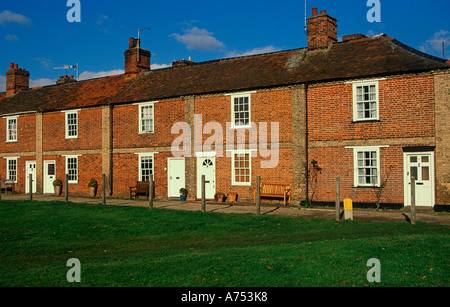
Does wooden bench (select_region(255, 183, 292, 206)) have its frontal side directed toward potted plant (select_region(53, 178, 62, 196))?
no

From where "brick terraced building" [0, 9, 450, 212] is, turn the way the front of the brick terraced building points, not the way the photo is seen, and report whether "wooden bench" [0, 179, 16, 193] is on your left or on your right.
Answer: on your right

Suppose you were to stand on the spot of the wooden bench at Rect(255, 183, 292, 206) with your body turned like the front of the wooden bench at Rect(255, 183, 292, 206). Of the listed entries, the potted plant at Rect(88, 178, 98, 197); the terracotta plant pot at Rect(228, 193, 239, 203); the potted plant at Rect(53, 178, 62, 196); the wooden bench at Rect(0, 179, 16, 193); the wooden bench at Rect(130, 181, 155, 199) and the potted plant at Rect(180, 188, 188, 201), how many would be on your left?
0

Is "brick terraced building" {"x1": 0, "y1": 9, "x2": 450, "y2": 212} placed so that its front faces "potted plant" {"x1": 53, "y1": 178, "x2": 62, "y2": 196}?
no

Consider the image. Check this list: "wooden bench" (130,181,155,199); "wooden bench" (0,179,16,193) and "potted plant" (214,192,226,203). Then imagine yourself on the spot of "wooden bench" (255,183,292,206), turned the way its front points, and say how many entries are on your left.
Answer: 0

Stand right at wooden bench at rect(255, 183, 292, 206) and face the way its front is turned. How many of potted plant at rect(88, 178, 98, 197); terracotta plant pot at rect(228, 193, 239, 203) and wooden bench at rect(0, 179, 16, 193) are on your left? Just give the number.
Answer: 0

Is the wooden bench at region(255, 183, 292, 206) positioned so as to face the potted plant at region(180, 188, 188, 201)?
no

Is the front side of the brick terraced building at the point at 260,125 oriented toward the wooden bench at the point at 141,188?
no

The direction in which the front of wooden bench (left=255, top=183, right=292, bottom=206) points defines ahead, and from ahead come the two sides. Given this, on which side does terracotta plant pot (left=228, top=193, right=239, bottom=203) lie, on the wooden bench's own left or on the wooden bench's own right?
on the wooden bench's own right

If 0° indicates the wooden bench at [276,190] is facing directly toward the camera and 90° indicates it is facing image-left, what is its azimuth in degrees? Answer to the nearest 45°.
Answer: approximately 45°

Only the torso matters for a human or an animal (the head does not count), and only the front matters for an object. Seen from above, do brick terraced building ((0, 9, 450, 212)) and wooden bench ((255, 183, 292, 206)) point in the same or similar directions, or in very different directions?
same or similar directions
